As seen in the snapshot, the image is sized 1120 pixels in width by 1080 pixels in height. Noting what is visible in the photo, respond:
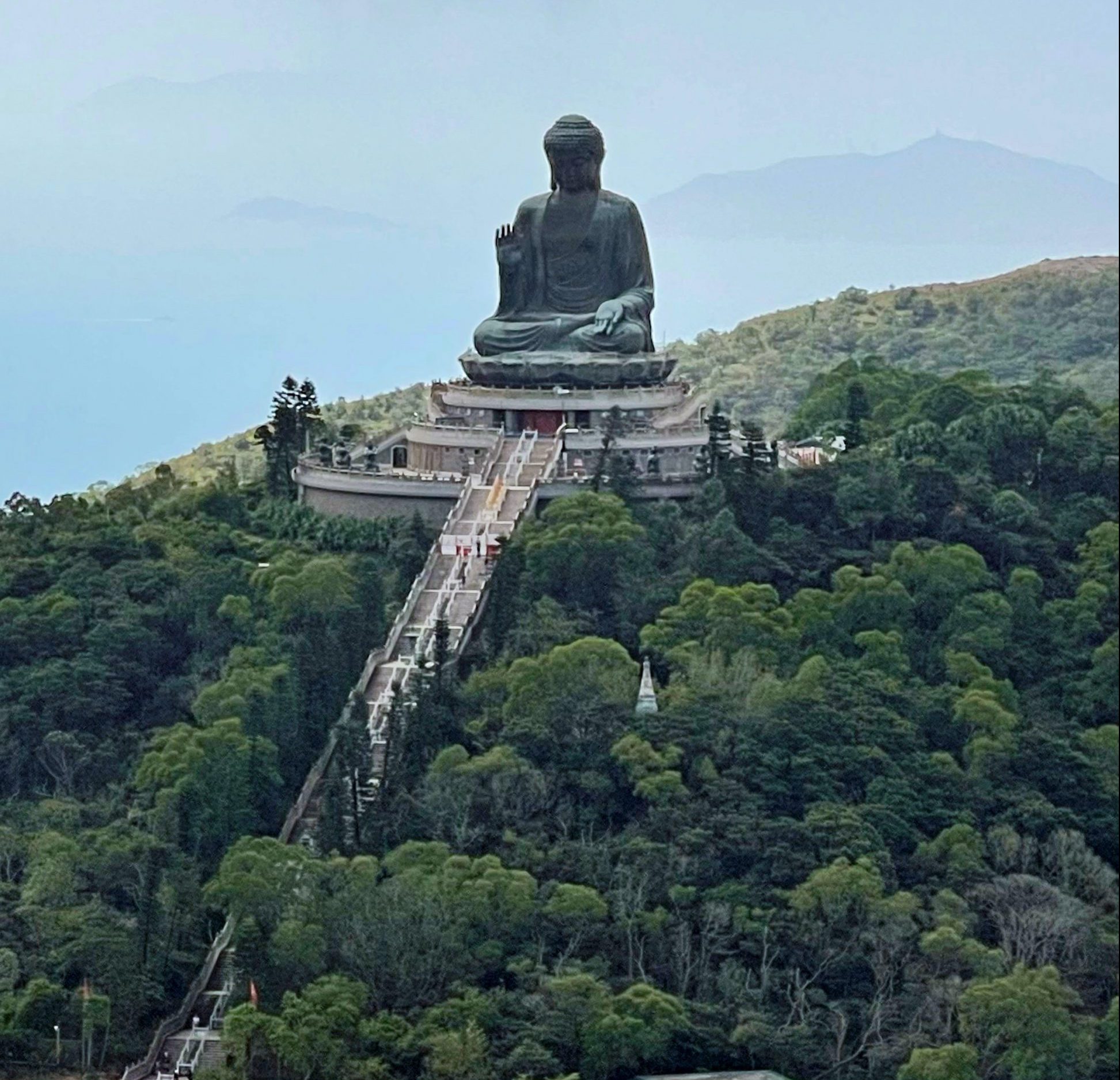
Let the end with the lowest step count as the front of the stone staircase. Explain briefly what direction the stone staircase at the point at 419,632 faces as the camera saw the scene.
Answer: facing the viewer and to the left of the viewer

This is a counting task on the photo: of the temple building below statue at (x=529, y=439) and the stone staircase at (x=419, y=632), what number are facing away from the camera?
0

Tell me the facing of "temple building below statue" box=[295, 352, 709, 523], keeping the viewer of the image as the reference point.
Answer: facing the viewer
